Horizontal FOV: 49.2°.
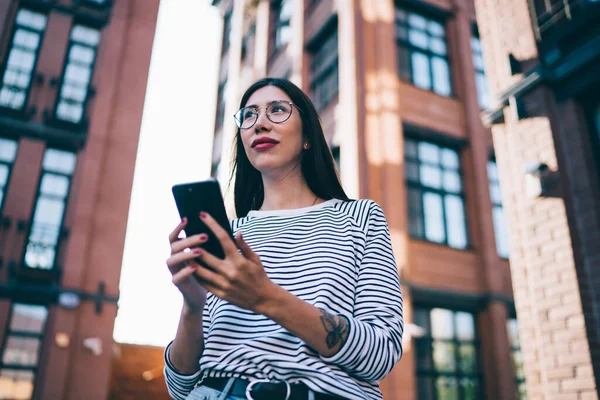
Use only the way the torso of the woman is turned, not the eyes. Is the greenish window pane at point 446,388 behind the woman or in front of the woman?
behind

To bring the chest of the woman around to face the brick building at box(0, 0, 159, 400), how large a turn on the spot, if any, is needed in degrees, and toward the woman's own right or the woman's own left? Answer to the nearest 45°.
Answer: approximately 90° to the woman's own right

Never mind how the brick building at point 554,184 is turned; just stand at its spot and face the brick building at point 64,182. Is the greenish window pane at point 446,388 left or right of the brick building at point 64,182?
right

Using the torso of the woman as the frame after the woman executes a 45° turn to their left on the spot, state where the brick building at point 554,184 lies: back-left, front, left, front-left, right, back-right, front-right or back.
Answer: back-left

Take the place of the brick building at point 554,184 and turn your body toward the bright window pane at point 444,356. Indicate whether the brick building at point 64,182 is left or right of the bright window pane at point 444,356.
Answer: left

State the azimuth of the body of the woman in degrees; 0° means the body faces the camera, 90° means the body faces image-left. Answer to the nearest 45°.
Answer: approximately 45°
